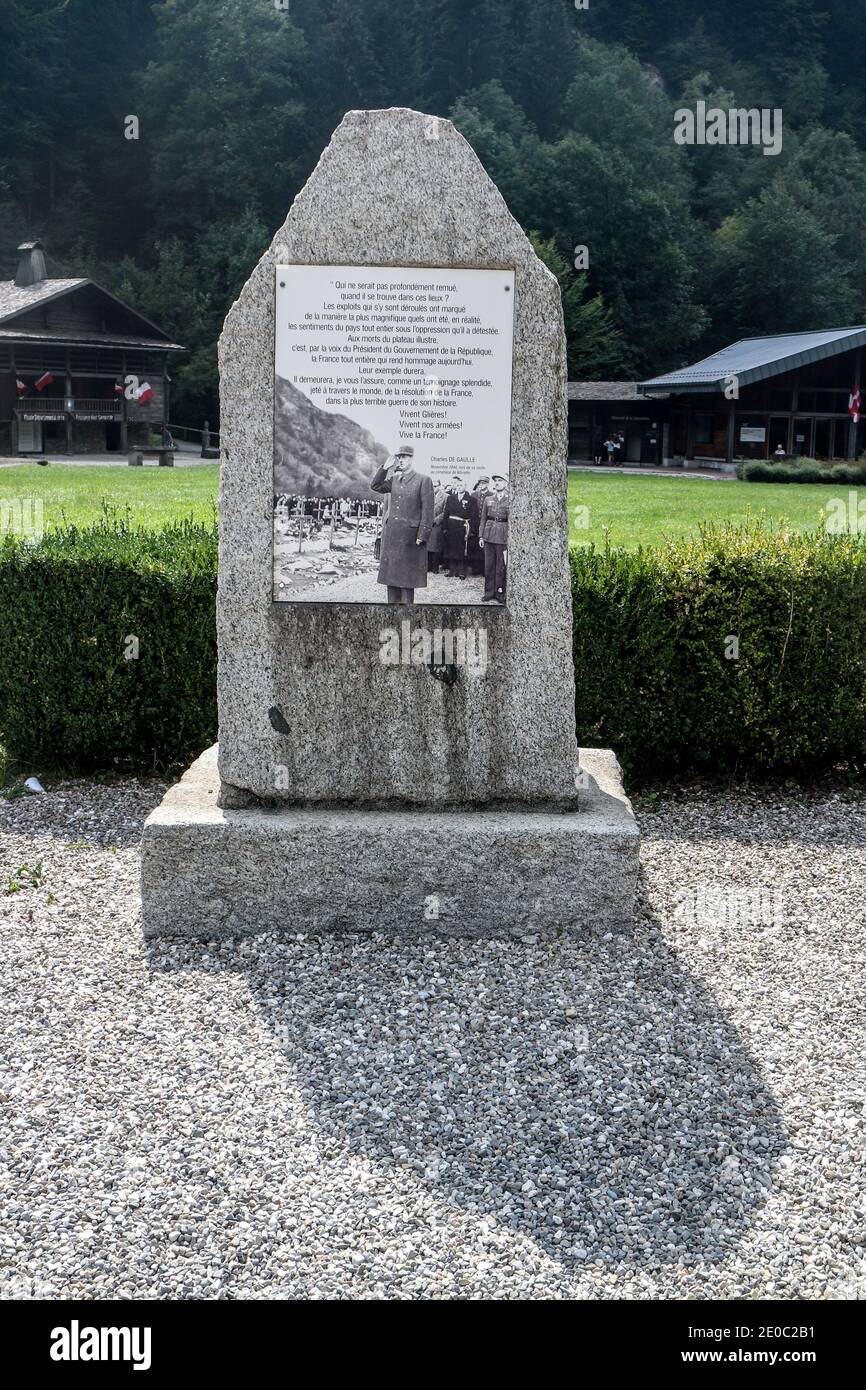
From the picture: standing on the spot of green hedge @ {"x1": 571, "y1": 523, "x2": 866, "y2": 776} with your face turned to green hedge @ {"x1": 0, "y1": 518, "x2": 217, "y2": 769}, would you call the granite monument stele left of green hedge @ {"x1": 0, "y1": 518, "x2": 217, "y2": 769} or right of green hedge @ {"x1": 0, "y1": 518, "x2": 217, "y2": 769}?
left

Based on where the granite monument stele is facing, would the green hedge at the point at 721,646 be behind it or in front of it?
behind

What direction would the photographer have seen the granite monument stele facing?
facing the viewer

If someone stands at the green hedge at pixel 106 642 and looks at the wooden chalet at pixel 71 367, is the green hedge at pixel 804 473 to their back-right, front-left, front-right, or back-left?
front-right

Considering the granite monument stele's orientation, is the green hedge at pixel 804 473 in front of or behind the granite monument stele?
behind

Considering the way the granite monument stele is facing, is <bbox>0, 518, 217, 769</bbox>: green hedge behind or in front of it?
behind

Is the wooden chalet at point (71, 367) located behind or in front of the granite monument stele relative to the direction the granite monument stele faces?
behind
